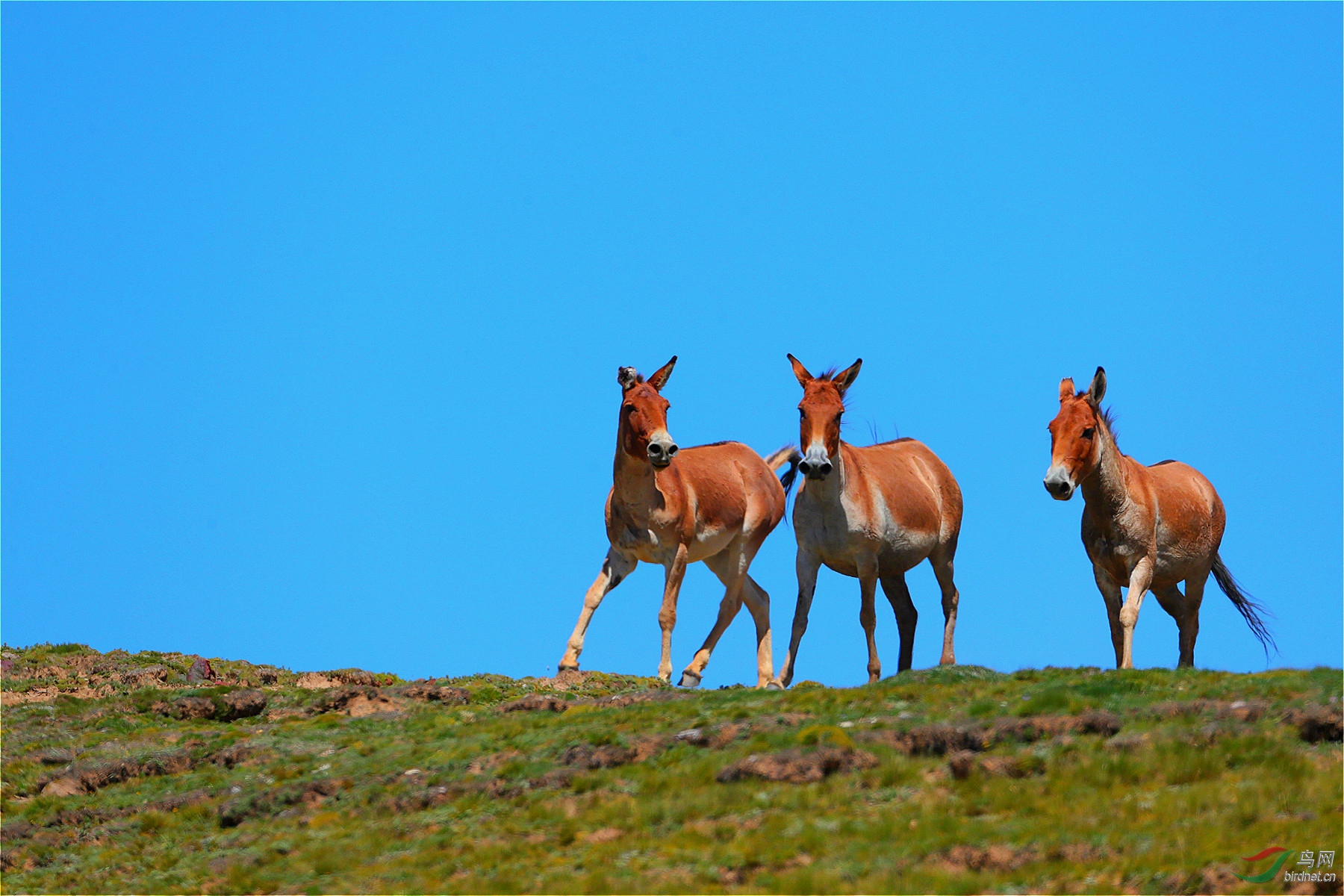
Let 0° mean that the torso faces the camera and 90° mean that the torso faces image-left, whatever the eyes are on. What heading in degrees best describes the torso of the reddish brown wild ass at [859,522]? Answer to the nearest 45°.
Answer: approximately 45°

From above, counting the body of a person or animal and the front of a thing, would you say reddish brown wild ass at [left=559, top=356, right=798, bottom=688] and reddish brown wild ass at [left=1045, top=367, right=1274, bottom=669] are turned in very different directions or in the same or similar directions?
same or similar directions

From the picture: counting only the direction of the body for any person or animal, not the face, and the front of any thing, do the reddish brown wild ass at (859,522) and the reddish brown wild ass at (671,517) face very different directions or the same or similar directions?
same or similar directions

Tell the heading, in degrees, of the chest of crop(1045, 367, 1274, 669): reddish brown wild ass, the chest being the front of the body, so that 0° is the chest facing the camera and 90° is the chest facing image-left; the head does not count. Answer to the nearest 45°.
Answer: approximately 45°

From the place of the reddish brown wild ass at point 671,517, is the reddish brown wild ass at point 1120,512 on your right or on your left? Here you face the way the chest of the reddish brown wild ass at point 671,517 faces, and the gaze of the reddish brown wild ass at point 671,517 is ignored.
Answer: on your left

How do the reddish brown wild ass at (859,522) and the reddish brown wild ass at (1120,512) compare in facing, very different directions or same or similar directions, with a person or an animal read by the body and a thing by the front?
same or similar directions

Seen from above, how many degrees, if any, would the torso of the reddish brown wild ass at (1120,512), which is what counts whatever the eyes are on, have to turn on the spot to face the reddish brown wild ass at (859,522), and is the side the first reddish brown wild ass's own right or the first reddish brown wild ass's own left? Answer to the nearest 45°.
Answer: approximately 45° to the first reddish brown wild ass's own right

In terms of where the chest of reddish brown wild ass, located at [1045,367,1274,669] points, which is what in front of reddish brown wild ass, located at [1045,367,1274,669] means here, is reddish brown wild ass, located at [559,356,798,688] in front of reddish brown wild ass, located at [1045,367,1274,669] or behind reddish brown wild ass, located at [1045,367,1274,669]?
in front

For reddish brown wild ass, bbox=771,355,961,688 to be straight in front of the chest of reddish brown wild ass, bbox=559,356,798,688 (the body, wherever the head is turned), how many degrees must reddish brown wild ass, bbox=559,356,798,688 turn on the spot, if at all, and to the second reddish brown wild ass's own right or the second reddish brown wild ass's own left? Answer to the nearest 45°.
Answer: approximately 135° to the second reddish brown wild ass's own left

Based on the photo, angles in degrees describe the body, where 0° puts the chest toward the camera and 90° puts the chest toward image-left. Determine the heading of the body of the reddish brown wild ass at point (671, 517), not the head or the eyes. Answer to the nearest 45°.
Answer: approximately 45°

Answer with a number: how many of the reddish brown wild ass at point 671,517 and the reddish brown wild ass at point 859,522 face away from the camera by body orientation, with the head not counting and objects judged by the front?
0

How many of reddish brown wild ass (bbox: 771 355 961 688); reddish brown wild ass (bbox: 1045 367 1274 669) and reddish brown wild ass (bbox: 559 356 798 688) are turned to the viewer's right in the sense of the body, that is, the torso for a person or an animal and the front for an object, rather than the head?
0
